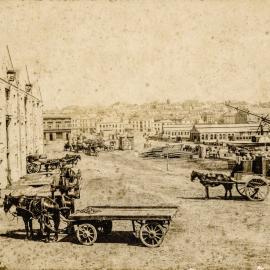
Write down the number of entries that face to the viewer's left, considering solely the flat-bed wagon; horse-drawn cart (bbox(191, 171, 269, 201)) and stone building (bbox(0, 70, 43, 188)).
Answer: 2

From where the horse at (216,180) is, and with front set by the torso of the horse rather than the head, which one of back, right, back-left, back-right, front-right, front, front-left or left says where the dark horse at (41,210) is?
front-left

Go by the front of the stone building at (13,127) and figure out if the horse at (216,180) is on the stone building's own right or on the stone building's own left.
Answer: on the stone building's own right

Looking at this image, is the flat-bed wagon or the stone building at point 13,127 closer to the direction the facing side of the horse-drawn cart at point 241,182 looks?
the stone building

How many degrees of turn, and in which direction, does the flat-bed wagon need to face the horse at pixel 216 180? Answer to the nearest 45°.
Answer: approximately 135° to its right

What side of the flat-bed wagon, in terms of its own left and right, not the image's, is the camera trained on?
left

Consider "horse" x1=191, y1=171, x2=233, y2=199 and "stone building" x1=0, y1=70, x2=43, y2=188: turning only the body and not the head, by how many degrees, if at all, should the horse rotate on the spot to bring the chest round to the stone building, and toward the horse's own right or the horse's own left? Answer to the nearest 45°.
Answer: approximately 45° to the horse's own right

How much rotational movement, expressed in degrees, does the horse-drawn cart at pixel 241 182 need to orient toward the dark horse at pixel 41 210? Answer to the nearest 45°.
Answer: approximately 45° to its left

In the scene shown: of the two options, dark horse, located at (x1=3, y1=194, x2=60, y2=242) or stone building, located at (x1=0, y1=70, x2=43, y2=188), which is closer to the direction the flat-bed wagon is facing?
the dark horse

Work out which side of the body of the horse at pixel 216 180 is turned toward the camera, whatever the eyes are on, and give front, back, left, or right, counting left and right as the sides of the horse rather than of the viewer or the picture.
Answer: left

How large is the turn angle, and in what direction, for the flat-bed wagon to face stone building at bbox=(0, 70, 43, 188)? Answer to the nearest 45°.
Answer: approximately 45° to its right

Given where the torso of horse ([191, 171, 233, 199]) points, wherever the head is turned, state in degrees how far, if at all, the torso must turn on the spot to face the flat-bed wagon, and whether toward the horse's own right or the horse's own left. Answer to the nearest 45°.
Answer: approximately 90° to the horse's own left

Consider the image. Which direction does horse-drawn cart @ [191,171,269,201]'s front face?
to the viewer's left

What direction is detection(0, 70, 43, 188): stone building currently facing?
to the viewer's right
